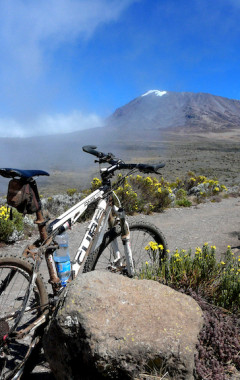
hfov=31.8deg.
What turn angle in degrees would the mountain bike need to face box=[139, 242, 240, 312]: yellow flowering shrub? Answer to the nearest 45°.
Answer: approximately 45° to its right

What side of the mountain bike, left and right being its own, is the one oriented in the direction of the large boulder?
right

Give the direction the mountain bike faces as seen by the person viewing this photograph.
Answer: facing away from the viewer and to the right of the viewer

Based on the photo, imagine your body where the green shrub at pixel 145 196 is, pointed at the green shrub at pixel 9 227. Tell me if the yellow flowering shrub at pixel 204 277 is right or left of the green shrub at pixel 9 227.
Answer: left

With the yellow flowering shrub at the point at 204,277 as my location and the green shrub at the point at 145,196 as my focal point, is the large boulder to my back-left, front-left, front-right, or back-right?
back-left

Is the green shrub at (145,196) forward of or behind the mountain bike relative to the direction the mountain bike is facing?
forward

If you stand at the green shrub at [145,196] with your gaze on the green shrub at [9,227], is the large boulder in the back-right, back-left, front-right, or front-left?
front-left

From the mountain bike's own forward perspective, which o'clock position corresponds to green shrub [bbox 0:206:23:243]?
The green shrub is roughly at 10 o'clock from the mountain bike.
